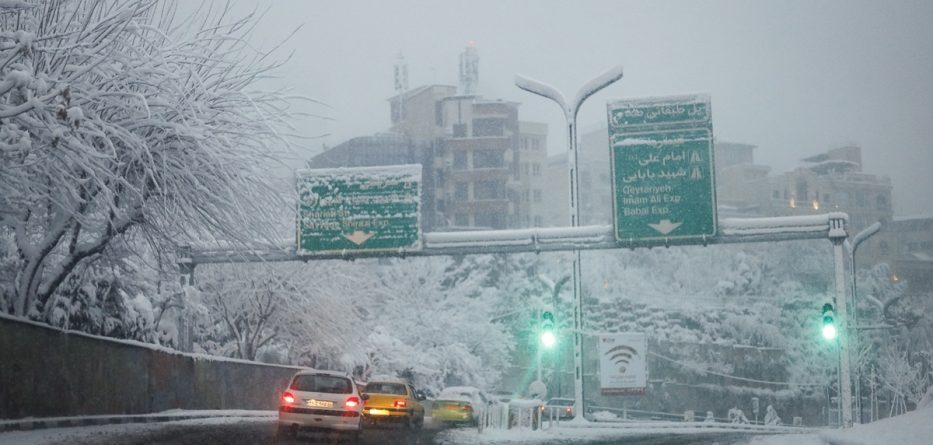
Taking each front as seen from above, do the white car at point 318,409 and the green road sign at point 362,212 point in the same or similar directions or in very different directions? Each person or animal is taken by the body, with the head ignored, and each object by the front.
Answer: very different directions

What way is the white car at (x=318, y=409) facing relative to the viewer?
away from the camera

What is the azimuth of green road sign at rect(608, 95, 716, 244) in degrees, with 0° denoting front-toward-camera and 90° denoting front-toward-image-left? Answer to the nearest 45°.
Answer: approximately 0°

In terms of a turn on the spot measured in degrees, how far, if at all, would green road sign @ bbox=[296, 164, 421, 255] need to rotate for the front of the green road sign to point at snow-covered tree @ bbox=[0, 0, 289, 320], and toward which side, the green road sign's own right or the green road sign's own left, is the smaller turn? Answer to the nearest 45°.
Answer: approximately 45° to the green road sign's own right

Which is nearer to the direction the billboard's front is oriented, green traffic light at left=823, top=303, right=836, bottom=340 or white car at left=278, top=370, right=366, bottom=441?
the white car

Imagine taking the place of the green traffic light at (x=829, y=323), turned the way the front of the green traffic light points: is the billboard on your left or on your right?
on your right

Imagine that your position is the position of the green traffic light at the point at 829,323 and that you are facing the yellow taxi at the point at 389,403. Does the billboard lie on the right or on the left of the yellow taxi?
right

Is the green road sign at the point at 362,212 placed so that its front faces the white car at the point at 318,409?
yes

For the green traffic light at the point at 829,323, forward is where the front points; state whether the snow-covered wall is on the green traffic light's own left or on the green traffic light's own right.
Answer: on the green traffic light's own right

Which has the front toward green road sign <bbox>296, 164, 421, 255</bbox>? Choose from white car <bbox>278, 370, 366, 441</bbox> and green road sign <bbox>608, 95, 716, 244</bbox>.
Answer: the white car
